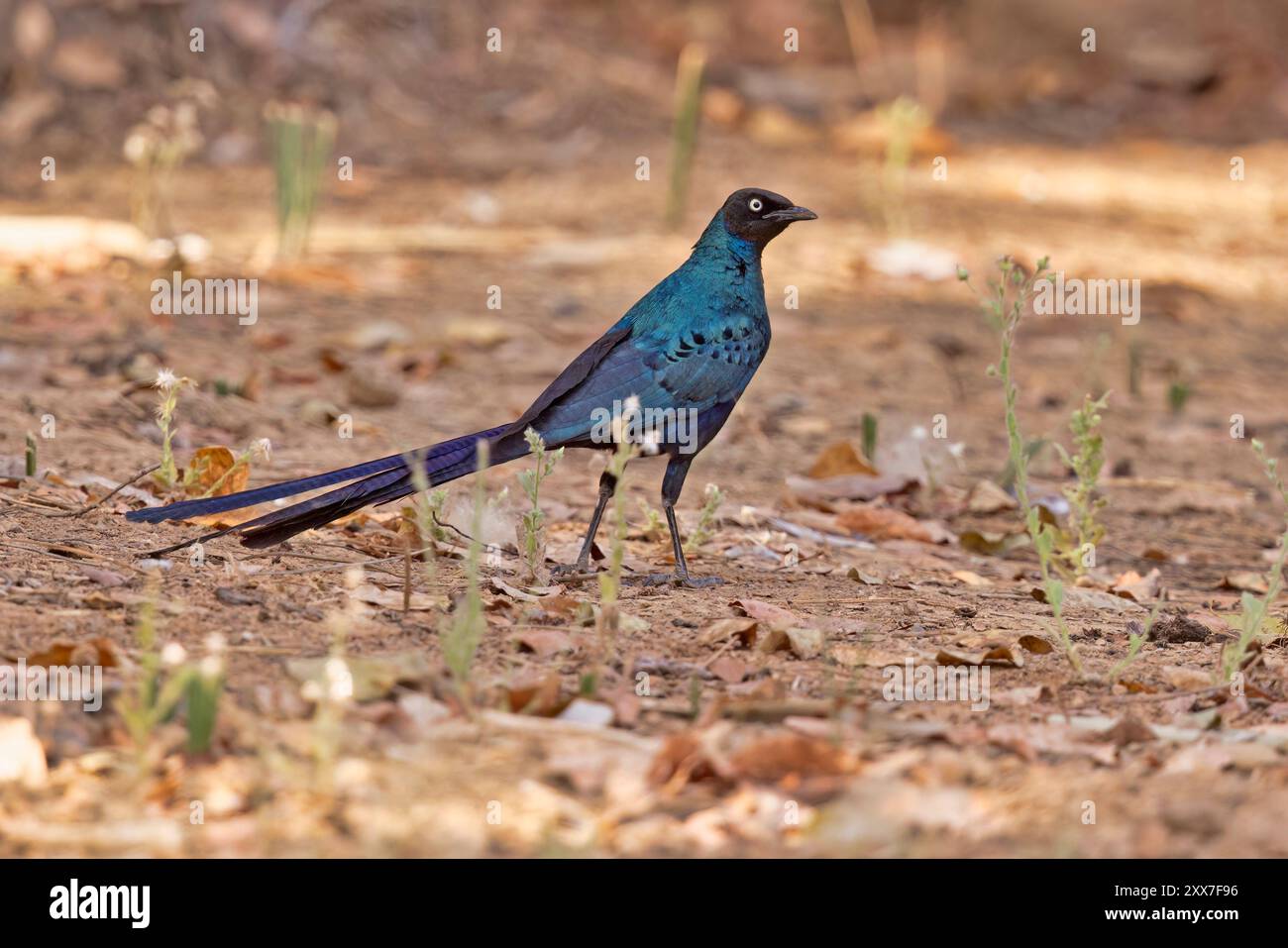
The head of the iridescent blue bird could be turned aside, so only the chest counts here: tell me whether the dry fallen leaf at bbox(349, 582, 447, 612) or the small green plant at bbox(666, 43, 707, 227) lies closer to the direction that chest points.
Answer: the small green plant

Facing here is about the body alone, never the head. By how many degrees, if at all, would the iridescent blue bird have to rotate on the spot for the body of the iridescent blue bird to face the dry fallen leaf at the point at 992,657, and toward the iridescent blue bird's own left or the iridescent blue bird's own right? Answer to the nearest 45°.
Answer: approximately 45° to the iridescent blue bird's own right

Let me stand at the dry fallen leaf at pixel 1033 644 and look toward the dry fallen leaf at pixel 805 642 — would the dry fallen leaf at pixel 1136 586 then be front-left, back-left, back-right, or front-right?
back-right

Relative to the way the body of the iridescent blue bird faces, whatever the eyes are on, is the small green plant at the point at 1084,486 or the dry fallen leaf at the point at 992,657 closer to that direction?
the small green plant

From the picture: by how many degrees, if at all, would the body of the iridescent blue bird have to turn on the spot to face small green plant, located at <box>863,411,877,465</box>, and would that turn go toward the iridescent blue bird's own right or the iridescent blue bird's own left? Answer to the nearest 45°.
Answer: approximately 45° to the iridescent blue bird's own left

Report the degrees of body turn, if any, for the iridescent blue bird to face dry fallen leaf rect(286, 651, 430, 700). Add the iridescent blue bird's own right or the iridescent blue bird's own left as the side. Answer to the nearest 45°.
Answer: approximately 135° to the iridescent blue bird's own right

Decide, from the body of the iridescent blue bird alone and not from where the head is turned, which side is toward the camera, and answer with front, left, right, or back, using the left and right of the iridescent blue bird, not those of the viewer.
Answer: right

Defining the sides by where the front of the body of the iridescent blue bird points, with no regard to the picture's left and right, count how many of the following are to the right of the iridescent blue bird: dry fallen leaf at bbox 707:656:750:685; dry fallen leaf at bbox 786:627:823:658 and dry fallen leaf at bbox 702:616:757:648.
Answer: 3

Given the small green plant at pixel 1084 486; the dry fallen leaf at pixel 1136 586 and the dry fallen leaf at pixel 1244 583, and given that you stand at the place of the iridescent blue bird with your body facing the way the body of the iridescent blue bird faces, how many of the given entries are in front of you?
3

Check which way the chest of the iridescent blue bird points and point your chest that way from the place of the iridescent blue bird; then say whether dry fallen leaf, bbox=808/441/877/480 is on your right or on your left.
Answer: on your left

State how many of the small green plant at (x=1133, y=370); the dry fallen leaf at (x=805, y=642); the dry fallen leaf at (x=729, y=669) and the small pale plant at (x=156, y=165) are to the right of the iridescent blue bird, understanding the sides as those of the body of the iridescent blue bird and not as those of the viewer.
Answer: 2

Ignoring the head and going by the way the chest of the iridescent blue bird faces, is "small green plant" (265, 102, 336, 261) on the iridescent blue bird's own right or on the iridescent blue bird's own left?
on the iridescent blue bird's own left

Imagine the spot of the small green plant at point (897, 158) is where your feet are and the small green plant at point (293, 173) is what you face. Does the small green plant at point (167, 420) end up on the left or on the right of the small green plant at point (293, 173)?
left
